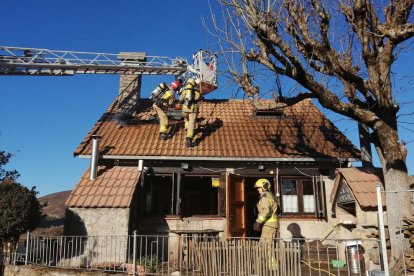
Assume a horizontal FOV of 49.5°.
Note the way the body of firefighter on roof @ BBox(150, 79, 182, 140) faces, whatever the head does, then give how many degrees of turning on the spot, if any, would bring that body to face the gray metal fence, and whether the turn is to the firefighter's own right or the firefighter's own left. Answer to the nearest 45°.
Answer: approximately 90° to the firefighter's own right

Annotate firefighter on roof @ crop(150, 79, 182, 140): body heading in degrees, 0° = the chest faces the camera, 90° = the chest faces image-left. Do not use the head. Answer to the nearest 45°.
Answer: approximately 270°

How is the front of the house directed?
toward the camera

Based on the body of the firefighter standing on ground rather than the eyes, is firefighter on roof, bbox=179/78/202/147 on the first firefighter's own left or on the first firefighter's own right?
on the first firefighter's own right

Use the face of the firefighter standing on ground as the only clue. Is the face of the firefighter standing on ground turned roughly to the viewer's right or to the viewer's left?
to the viewer's left

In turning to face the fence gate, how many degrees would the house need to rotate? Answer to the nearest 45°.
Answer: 0° — it already faces it
